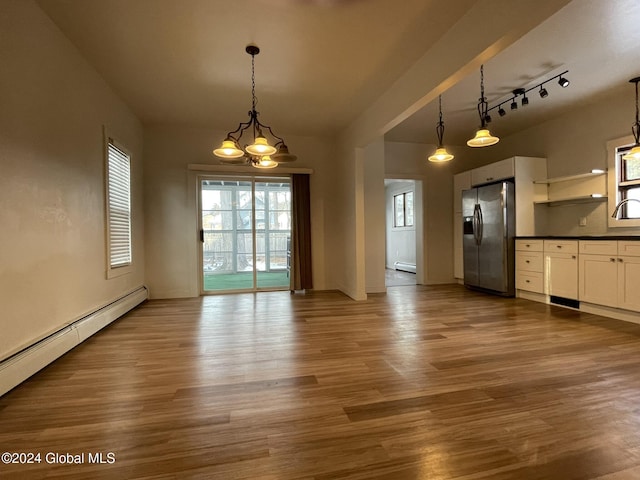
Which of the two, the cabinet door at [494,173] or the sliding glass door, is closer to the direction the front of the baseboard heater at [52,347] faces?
the cabinet door

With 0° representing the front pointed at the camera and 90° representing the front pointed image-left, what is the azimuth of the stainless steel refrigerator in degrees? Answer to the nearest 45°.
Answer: approximately 45°

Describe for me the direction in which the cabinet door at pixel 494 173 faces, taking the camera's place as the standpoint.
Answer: facing the viewer and to the left of the viewer

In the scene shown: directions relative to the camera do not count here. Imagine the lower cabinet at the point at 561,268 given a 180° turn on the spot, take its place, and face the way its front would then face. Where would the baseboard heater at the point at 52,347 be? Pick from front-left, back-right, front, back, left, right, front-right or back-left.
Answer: back

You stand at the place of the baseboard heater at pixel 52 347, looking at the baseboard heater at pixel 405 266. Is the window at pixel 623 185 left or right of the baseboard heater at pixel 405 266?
right

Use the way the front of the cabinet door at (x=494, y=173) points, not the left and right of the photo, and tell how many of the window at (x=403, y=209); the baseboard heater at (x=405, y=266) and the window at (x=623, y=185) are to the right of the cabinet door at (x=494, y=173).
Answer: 2

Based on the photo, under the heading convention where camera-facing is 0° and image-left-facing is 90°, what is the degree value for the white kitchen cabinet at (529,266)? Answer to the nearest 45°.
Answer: approximately 45°

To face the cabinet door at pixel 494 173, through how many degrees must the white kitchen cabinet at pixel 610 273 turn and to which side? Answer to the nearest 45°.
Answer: approximately 90° to its right

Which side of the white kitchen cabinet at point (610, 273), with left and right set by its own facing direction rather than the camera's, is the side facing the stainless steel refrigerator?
right

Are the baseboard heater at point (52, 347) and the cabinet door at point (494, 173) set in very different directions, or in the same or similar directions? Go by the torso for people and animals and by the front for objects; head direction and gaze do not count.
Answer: very different directions

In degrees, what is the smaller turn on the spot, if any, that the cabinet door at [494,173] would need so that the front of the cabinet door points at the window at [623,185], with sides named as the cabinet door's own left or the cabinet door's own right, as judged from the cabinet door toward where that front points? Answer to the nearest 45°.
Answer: approximately 135° to the cabinet door's own left

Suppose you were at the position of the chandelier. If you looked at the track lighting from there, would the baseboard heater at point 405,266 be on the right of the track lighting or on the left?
left
